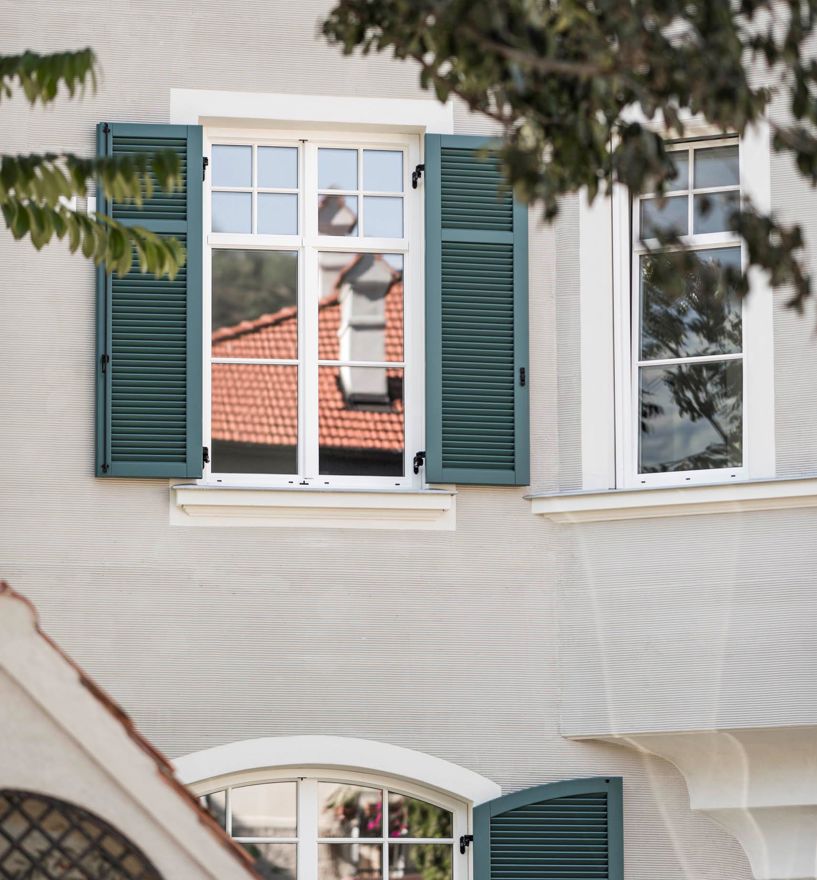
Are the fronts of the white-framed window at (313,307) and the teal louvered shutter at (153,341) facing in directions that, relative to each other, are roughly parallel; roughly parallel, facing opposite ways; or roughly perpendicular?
roughly parallel

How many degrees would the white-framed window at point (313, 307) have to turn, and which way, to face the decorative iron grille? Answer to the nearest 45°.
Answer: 0° — it already faces it

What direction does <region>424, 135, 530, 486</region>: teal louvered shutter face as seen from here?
toward the camera

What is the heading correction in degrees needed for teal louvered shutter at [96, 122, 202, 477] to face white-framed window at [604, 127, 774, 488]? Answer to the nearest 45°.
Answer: approximately 90° to its left

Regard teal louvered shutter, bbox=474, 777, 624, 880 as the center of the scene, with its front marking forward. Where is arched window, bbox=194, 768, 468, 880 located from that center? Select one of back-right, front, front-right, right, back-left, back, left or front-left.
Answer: right

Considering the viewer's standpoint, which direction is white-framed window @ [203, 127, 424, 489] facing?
facing the viewer

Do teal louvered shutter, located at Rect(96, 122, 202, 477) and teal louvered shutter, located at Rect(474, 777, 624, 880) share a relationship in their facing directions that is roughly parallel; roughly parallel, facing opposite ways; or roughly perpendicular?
roughly parallel

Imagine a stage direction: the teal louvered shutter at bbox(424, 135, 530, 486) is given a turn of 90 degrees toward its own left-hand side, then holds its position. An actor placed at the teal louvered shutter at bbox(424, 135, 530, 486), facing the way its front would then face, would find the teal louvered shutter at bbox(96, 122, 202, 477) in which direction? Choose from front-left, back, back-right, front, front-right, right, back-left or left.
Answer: back
